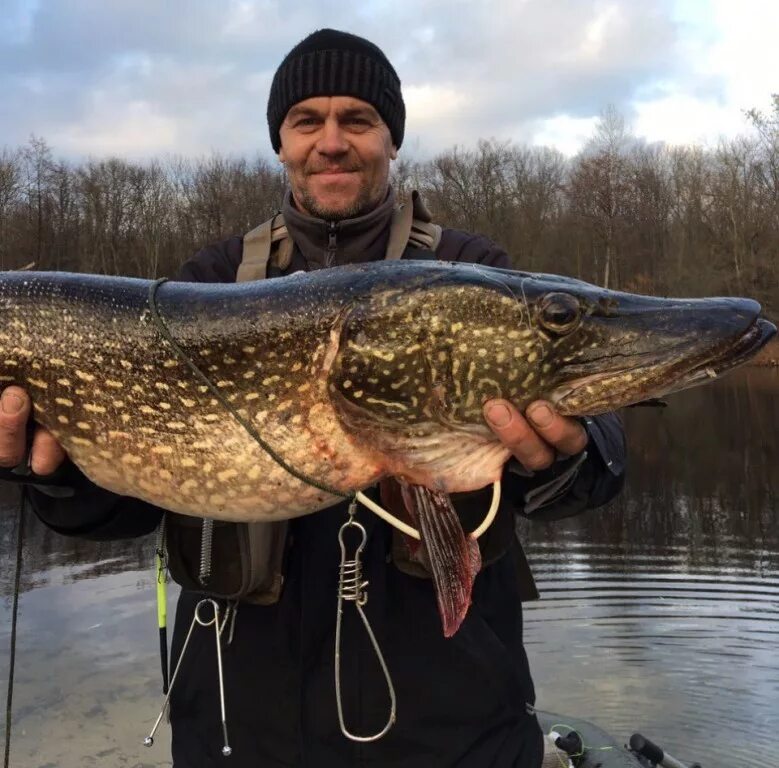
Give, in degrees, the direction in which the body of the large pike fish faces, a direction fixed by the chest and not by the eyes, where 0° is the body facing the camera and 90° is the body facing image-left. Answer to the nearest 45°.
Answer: approximately 270°

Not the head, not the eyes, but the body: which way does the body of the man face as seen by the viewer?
toward the camera
